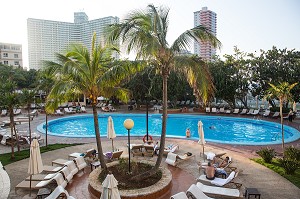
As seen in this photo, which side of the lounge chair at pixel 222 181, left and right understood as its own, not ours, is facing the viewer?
left

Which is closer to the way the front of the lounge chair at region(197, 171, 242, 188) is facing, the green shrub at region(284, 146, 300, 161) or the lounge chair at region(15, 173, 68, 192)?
the lounge chair

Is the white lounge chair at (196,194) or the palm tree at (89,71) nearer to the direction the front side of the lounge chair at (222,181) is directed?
the palm tree

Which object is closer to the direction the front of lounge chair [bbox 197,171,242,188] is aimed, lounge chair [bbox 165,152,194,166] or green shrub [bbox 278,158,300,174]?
the lounge chair

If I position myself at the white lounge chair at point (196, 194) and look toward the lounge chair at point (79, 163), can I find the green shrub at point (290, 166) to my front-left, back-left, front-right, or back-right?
back-right

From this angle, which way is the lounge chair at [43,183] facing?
to the viewer's left

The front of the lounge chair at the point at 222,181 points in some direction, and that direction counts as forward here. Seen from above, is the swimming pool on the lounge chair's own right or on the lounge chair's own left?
on the lounge chair's own right
